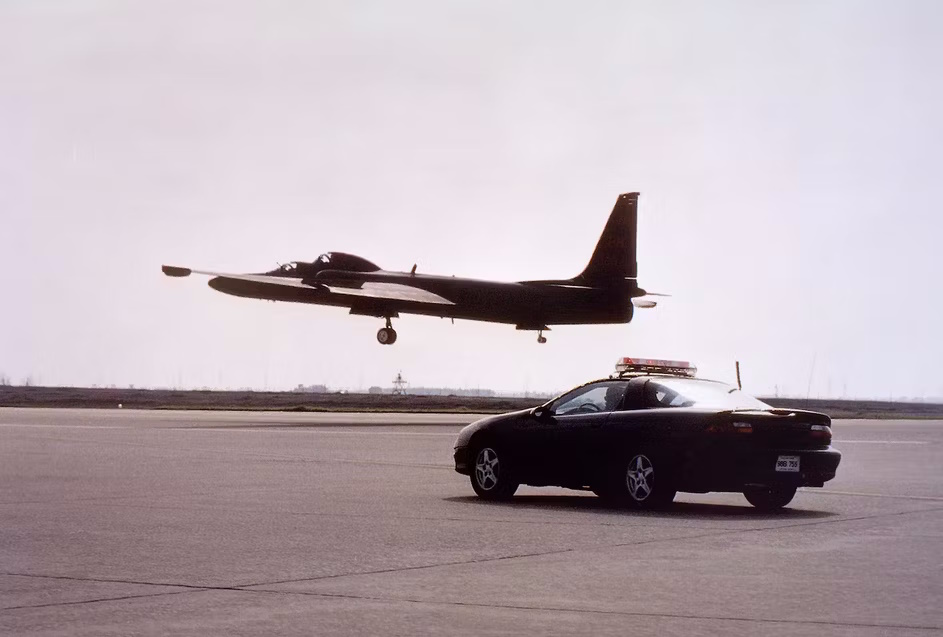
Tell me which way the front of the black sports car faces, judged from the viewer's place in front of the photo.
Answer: facing away from the viewer and to the left of the viewer
